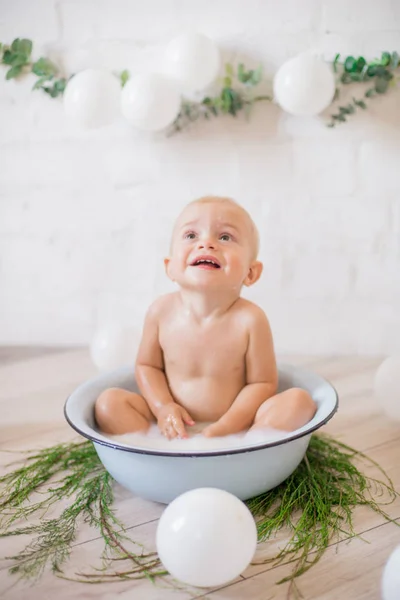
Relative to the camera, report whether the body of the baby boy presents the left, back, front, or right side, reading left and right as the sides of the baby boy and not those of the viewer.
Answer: front

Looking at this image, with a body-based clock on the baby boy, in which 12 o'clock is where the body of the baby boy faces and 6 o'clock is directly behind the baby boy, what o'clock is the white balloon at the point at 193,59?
The white balloon is roughly at 6 o'clock from the baby boy.

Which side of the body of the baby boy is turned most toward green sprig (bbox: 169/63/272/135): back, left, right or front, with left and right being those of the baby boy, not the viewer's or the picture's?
back

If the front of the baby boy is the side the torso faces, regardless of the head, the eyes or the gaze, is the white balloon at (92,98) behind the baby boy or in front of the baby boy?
behind

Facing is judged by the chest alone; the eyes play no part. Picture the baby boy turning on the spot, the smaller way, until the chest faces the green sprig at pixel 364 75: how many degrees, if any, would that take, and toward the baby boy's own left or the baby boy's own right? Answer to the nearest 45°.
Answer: approximately 135° to the baby boy's own left

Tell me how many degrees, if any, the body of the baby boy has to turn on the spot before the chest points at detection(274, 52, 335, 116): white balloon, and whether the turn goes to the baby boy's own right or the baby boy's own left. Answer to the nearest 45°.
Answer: approximately 180°
